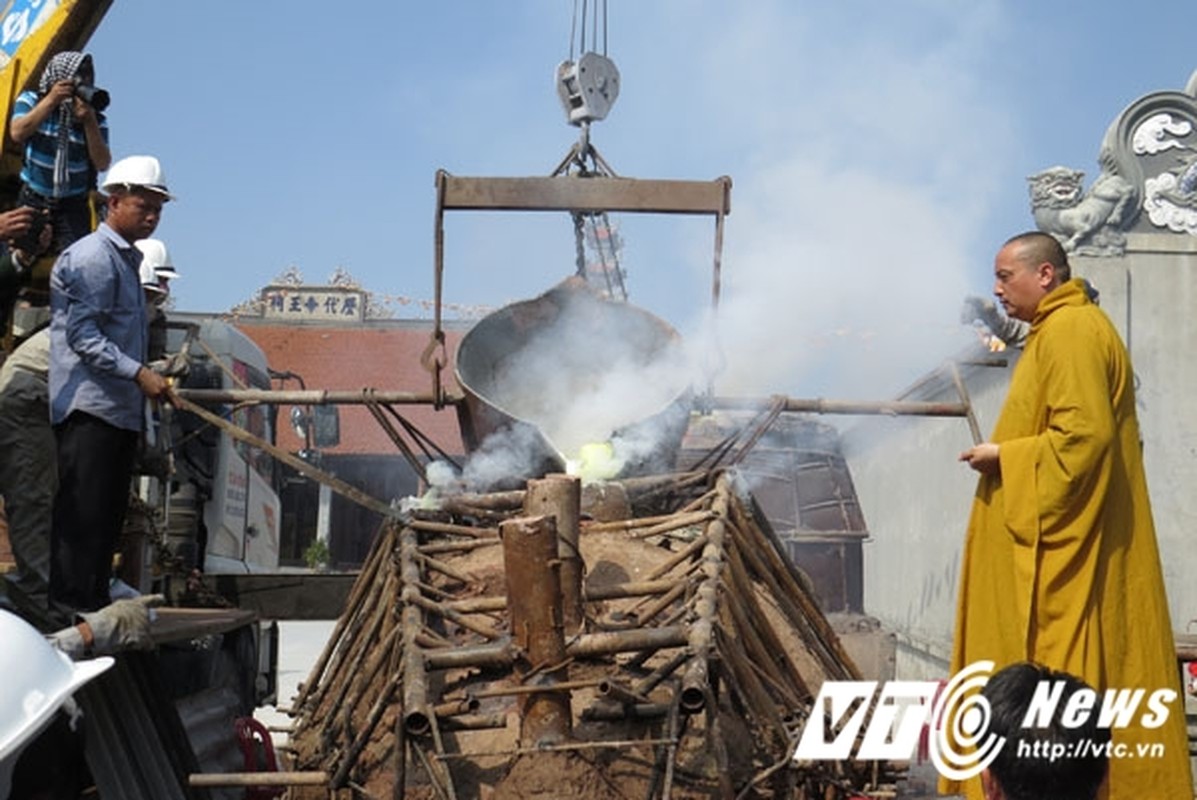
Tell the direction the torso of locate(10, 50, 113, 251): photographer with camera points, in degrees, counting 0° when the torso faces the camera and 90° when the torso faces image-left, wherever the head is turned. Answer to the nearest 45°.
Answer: approximately 315°

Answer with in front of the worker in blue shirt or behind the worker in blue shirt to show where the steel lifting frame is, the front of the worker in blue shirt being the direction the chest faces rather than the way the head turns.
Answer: in front

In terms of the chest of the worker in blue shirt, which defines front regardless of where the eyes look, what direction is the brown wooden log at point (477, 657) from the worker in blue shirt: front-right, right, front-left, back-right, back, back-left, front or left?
front-right

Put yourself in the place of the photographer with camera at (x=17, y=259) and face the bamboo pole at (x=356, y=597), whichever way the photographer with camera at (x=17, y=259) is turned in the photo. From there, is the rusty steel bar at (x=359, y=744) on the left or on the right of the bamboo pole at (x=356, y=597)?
right

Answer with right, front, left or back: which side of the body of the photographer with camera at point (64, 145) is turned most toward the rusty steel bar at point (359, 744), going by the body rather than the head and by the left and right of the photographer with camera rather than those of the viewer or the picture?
front

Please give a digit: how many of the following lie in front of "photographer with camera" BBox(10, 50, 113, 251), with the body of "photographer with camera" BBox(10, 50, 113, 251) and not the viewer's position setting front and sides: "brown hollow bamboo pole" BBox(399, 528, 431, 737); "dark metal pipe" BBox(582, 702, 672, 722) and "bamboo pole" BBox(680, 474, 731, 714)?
3

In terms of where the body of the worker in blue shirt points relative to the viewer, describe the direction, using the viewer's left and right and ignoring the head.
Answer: facing to the right of the viewer

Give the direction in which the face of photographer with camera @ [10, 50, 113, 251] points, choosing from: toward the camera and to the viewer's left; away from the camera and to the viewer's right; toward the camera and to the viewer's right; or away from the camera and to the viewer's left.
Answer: toward the camera and to the viewer's right

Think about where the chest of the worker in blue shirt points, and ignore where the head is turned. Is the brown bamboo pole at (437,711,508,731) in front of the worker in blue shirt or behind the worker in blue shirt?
in front
